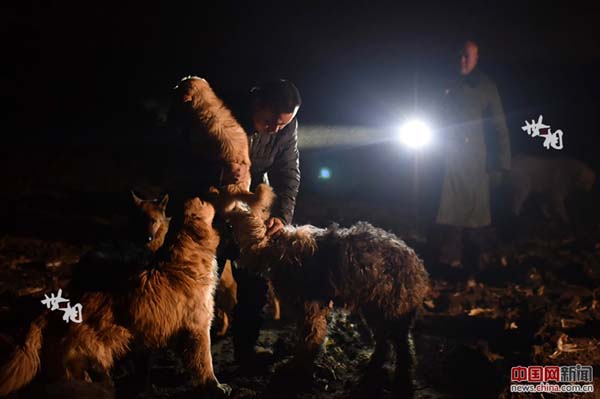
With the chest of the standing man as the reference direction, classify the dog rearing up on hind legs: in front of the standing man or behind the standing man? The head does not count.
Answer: in front

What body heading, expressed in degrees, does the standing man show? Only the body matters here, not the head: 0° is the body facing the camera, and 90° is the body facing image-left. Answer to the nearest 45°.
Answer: approximately 45°
